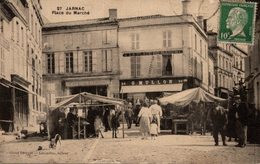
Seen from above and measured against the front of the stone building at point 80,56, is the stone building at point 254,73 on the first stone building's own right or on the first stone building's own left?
on the first stone building's own left

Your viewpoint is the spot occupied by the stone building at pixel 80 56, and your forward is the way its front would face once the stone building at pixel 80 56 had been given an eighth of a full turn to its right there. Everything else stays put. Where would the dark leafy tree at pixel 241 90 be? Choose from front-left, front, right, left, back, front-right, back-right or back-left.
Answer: back-left

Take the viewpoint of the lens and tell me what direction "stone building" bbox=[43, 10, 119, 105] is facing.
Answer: facing the viewer

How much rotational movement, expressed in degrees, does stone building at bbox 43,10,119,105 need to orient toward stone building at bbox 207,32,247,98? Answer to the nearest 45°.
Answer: approximately 90° to its left
